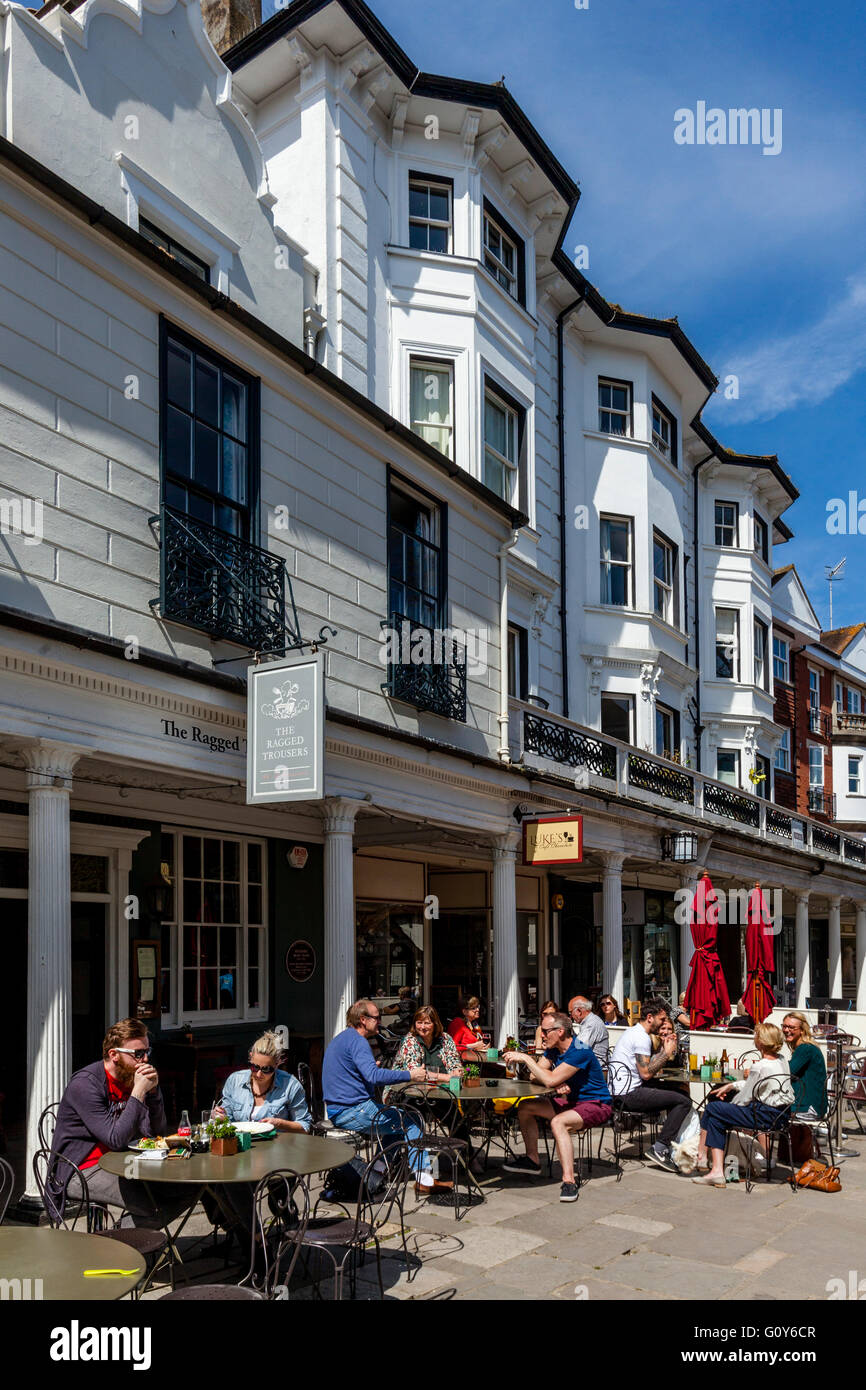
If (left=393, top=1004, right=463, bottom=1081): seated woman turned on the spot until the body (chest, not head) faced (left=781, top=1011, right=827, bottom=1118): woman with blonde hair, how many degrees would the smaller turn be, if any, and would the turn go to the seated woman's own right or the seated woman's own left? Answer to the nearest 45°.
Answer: approximately 90° to the seated woman's own left

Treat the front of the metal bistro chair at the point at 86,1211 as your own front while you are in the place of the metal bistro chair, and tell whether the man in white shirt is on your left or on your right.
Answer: on your left

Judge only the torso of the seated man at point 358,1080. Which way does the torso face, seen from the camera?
to the viewer's right

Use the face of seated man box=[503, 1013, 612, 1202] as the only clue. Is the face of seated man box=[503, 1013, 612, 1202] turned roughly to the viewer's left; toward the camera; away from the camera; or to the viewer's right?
to the viewer's left

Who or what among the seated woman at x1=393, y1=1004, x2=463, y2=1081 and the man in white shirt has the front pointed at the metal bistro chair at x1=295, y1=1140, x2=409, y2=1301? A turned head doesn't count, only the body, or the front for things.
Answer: the seated woman

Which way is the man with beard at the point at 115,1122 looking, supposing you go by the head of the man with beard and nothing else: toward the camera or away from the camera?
toward the camera

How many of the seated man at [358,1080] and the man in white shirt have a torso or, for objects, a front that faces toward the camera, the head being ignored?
0

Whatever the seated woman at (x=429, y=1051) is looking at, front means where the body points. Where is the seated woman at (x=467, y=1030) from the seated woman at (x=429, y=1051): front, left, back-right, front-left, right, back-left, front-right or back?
back

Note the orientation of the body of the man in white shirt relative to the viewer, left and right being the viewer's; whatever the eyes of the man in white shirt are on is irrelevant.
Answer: facing to the right of the viewer

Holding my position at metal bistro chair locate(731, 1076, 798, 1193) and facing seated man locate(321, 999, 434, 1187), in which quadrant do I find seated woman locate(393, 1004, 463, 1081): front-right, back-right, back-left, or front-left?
front-right

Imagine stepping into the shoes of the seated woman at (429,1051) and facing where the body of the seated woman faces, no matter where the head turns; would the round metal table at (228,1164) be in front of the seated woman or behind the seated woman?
in front

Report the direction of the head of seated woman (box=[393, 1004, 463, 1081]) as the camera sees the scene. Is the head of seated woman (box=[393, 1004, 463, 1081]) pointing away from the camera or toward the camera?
toward the camera

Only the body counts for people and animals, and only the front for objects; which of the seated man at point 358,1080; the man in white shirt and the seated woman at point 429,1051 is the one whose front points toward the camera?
the seated woman

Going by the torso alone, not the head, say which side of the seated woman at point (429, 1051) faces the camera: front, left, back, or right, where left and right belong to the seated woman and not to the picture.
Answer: front

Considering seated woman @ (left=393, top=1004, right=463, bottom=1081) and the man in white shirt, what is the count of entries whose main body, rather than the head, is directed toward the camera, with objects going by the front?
1
